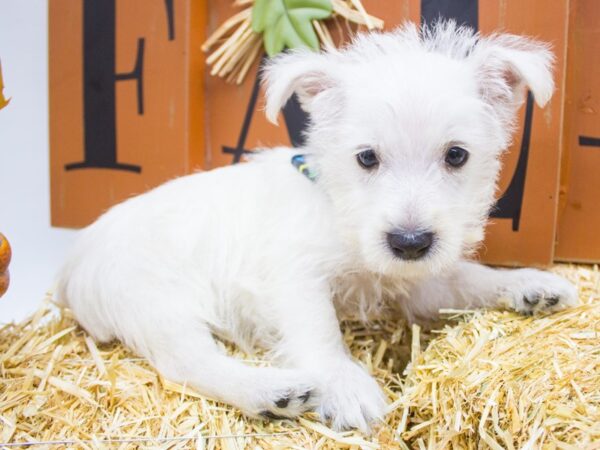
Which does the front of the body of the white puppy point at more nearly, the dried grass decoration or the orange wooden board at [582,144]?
the orange wooden board

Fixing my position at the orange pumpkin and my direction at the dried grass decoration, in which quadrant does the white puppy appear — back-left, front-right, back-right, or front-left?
front-right

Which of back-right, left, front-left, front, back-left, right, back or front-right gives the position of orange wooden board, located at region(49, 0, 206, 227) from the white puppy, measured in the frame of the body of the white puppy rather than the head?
back

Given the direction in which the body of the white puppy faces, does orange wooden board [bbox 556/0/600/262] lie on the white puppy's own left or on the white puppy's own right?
on the white puppy's own left

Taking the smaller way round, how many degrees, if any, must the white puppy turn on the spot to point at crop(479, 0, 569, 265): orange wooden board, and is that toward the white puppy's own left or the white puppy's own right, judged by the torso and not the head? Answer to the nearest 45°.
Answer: approximately 90° to the white puppy's own left

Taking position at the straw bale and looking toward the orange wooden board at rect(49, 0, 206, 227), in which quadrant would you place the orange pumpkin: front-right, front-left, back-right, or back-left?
front-left

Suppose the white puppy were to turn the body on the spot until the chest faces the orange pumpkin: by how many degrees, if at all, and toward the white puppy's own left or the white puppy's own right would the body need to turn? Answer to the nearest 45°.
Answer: approximately 135° to the white puppy's own right
